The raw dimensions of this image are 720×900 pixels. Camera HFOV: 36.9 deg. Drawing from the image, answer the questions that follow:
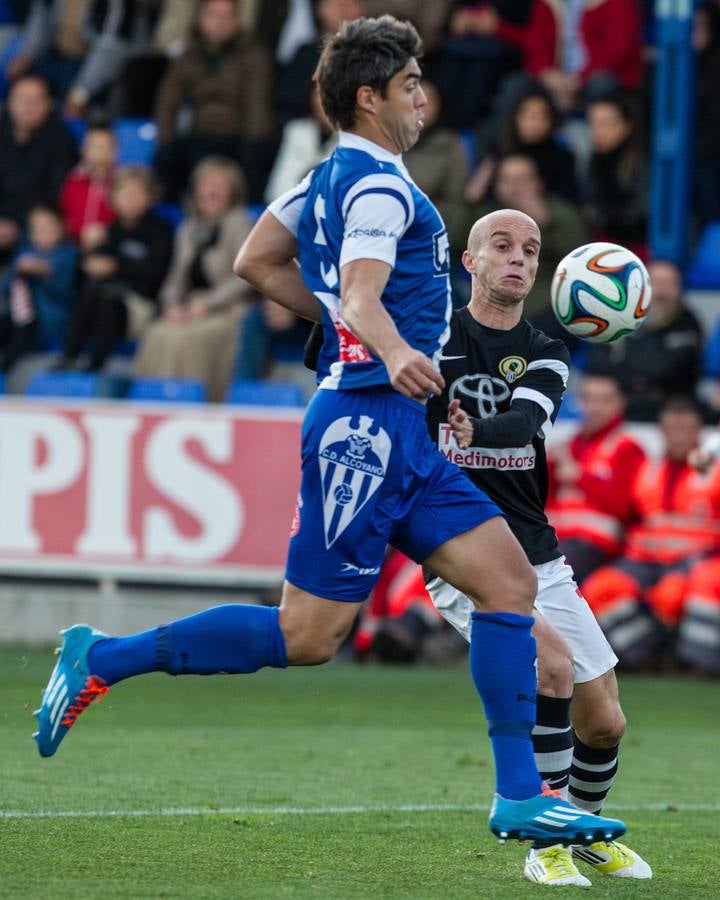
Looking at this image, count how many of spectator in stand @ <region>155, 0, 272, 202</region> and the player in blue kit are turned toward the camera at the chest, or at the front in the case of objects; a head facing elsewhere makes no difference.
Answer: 1

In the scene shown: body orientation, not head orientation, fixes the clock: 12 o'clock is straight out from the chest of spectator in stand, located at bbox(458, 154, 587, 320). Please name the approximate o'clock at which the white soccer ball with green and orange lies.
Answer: The white soccer ball with green and orange is roughly at 12 o'clock from the spectator in stand.

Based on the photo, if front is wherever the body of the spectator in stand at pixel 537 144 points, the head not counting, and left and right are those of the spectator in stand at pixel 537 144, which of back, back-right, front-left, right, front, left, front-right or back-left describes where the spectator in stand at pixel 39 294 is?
right

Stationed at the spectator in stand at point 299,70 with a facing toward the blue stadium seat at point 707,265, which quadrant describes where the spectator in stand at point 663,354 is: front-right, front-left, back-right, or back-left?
front-right

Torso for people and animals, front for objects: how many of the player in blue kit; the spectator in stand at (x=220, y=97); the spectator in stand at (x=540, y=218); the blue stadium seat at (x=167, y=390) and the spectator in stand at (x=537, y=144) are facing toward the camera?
4

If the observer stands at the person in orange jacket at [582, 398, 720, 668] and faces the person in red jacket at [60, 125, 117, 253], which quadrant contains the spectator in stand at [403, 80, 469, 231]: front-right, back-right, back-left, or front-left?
front-right

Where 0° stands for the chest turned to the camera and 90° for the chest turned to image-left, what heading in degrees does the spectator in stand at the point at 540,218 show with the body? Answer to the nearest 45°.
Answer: approximately 0°

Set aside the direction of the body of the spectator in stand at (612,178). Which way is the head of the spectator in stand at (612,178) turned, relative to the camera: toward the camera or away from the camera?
toward the camera

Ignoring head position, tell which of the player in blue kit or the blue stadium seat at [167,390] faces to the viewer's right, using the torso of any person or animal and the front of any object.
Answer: the player in blue kit

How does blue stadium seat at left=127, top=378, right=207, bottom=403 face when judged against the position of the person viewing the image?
facing the viewer

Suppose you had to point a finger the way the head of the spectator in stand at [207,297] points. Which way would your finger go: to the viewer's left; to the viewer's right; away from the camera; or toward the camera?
toward the camera

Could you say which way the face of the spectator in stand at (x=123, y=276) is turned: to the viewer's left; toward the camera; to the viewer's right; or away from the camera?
toward the camera

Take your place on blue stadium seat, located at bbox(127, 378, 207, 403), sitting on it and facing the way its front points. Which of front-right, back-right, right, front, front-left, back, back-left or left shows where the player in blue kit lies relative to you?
front

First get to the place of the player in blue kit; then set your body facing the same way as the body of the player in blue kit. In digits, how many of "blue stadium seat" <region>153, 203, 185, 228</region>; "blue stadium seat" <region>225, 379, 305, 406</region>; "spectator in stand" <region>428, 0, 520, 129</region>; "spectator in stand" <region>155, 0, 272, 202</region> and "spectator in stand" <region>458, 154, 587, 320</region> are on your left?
5

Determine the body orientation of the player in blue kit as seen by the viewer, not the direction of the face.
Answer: to the viewer's right

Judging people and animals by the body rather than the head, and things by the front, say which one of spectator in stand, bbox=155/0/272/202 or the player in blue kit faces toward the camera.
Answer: the spectator in stand
